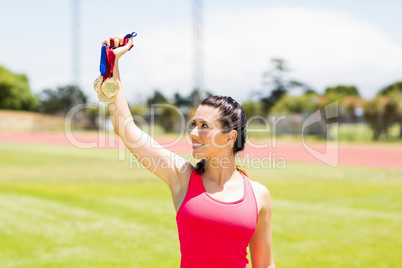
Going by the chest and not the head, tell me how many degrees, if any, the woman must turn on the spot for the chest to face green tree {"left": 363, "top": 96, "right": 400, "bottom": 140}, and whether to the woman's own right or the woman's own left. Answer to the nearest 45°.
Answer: approximately 135° to the woman's own left

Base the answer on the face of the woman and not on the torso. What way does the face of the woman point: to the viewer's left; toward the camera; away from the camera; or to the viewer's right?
to the viewer's left

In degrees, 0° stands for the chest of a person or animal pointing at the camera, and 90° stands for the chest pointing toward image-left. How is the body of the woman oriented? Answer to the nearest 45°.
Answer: approximately 0°
